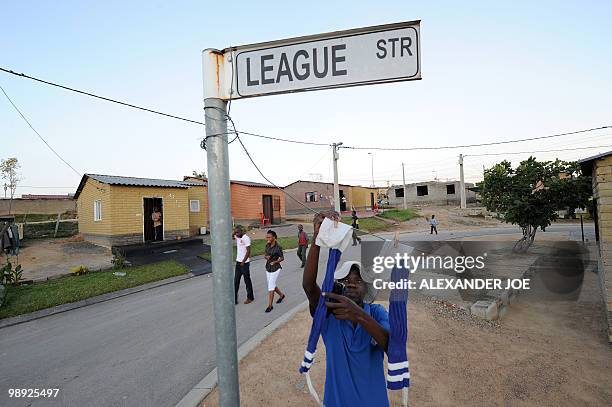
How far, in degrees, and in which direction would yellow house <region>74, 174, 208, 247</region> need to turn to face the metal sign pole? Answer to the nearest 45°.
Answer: approximately 45° to its right

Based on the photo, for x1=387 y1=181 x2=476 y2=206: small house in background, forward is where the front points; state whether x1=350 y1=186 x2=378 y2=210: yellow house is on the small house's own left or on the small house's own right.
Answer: on the small house's own right

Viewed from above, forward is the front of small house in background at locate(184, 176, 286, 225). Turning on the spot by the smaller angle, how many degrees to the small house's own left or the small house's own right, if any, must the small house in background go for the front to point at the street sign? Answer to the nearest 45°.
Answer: approximately 45° to the small house's own right

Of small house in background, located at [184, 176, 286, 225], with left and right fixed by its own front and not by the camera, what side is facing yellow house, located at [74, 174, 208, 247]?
right

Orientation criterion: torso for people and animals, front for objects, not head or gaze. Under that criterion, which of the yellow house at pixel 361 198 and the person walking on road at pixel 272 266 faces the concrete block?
the yellow house

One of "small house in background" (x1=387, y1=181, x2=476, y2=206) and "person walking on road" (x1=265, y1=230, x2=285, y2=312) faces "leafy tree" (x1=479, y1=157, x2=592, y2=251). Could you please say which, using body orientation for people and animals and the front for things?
the small house in background

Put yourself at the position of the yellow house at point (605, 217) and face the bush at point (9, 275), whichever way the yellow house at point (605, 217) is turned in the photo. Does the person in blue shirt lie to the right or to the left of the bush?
left

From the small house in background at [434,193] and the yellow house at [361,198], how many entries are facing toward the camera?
2

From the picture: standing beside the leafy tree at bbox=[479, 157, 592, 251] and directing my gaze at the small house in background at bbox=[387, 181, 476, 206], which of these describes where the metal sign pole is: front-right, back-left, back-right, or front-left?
back-left

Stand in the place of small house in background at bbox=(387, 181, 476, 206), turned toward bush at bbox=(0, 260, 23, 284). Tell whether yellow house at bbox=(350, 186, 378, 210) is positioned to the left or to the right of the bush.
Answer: right

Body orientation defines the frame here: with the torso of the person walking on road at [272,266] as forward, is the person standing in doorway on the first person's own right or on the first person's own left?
on the first person's own right

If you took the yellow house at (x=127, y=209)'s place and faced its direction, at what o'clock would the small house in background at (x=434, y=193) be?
The small house in background is roughly at 10 o'clock from the yellow house.
